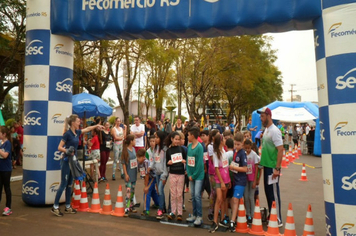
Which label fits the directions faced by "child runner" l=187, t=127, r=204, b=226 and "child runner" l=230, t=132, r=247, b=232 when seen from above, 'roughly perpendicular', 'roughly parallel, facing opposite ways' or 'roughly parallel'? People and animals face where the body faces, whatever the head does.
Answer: roughly parallel

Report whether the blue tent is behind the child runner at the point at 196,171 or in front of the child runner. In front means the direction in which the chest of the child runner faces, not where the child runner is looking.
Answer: behind

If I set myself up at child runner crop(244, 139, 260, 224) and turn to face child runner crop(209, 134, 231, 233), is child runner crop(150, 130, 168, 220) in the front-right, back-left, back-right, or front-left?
front-right

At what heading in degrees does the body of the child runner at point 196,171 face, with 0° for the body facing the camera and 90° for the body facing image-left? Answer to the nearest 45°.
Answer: approximately 45°

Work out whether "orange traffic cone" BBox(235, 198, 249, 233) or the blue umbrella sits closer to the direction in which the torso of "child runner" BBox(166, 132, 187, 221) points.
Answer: the orange traffic cone

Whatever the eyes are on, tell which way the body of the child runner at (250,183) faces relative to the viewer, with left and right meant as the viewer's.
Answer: facing the viewer and to the left of the viewer

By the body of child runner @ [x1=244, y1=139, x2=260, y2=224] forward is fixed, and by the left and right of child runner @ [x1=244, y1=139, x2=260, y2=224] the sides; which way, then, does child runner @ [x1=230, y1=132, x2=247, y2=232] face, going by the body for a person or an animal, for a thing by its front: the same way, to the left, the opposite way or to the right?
the same way

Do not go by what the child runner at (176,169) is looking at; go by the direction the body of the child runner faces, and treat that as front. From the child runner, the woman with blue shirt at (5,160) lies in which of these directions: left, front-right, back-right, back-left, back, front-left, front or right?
right

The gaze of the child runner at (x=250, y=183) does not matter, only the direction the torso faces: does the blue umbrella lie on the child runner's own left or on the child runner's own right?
on the child runner's own right

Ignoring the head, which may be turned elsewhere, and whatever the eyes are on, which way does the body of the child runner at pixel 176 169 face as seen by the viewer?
toward the camera

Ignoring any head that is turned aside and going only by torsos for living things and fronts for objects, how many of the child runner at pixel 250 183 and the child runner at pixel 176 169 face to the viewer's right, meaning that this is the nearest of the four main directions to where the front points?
0

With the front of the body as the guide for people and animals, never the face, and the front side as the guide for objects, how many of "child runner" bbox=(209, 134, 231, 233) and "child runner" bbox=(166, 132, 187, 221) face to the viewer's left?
0

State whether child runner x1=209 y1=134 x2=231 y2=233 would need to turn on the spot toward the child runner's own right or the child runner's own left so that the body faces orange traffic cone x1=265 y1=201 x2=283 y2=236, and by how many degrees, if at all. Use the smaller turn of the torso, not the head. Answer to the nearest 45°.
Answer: approximately 45° to the child runner's own left

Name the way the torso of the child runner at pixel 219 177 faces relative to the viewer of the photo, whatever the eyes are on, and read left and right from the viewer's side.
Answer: facing the viewer and to the right of the viewer

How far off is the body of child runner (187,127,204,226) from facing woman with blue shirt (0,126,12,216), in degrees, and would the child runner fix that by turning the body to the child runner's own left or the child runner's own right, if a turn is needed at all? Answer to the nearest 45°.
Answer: approximately 45° to the child runner's own right

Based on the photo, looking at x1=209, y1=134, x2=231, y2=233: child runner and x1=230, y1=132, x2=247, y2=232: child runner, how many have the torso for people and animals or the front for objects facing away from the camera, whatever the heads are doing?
0

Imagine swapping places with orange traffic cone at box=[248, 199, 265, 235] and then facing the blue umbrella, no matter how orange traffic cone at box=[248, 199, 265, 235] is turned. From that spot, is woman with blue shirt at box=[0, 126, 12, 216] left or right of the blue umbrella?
left
